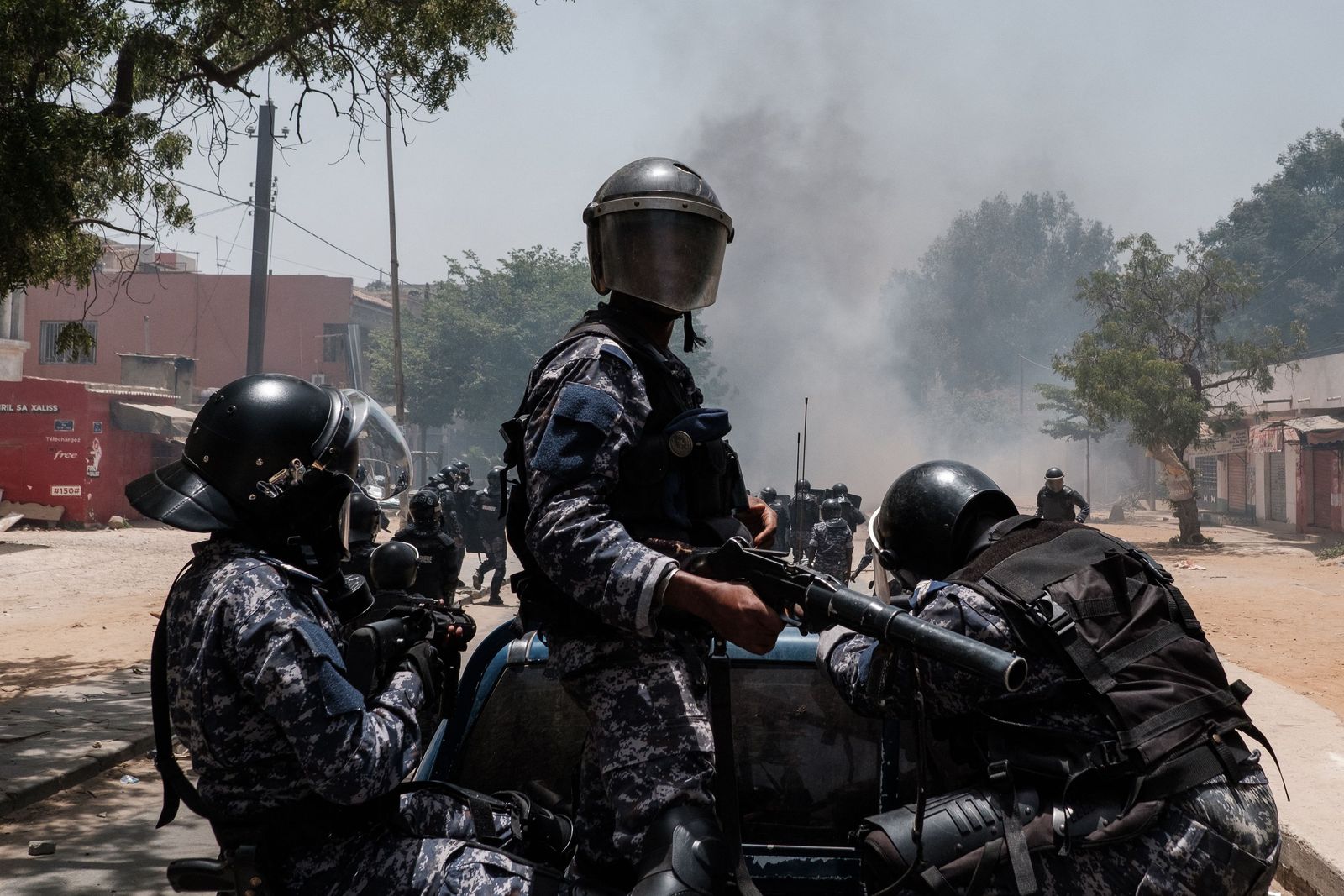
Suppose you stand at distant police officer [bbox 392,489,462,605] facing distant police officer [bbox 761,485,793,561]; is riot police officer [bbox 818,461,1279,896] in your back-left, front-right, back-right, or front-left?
back-right

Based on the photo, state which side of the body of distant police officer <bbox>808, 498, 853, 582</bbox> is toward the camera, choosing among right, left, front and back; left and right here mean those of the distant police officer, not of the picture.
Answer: back

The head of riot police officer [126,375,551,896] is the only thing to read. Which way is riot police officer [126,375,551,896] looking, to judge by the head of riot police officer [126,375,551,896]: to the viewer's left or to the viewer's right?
to the viewer's right

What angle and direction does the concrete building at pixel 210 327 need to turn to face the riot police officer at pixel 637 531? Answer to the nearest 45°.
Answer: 0° — it already faces them

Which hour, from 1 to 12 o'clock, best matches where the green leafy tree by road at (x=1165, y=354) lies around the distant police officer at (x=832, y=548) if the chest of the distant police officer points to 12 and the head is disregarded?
The green leafy tree by road is roughly at 1 o'clock from the distant police officer.

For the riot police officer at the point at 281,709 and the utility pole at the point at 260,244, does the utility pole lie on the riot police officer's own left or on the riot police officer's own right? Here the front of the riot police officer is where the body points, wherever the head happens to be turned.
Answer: on the riot police officer's own left

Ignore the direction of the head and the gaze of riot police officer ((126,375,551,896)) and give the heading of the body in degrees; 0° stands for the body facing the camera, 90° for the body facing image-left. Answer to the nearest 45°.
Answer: approximately 270°
